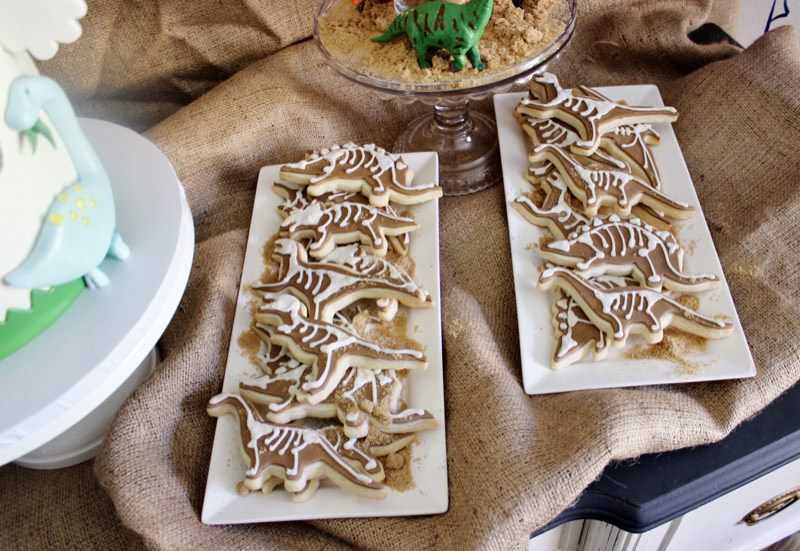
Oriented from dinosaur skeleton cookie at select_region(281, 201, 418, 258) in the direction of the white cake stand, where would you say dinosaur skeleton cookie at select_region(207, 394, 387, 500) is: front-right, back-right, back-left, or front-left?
front-left

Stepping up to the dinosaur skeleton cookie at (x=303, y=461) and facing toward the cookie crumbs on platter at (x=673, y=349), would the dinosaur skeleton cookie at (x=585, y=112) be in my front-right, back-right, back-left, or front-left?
front-left

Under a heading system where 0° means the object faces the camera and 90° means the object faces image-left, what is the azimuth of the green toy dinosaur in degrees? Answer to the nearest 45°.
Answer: approximately 270°

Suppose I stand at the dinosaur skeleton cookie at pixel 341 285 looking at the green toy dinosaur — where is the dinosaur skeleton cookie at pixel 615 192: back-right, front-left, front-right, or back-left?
front-right
